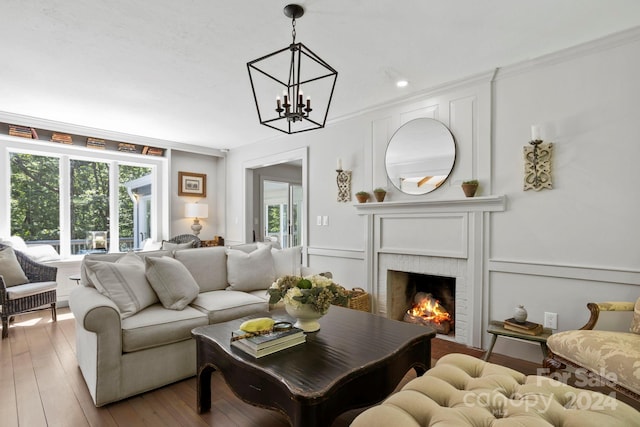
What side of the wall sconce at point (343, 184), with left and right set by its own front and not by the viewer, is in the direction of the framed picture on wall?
right

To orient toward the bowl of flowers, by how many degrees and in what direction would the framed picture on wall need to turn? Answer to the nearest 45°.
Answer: approximately 45° to its right

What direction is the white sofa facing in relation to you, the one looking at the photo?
facing the viewer and to the right of the viewer

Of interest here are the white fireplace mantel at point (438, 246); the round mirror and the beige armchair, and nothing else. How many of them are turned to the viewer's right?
0

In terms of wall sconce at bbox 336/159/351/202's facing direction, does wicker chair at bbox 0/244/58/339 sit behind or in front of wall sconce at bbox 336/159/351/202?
in front

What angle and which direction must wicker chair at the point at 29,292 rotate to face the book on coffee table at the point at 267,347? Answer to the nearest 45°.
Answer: approximately 45° to its right

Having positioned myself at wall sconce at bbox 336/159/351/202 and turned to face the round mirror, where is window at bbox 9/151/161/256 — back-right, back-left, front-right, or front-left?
back-right

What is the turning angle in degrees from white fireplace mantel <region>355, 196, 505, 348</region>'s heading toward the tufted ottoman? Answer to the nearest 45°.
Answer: approximately 45° to its left

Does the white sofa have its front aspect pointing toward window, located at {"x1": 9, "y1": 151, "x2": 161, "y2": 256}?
no

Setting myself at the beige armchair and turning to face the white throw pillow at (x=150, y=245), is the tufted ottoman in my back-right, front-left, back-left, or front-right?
front-left

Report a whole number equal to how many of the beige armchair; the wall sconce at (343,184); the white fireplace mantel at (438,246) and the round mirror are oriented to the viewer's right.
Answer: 0

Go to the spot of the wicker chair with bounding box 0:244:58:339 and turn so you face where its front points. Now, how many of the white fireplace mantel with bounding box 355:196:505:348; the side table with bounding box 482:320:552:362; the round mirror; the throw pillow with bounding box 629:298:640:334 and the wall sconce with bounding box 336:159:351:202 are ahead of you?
5

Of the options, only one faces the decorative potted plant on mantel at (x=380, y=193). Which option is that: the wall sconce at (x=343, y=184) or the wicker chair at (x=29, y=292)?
the wicker chair

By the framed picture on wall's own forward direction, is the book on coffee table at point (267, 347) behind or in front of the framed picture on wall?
in front

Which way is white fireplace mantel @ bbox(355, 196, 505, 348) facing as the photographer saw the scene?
facing the viewer and to the left of the viewer

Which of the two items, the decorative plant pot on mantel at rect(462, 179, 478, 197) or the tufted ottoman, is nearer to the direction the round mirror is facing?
the tufted ottoman

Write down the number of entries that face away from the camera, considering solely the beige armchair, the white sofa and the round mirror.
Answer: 0

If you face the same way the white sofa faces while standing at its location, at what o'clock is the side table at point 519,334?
The side table is roughly at 11 o'clock from the white sofa.

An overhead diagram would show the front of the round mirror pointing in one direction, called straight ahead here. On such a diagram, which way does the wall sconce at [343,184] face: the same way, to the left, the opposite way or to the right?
the same way
